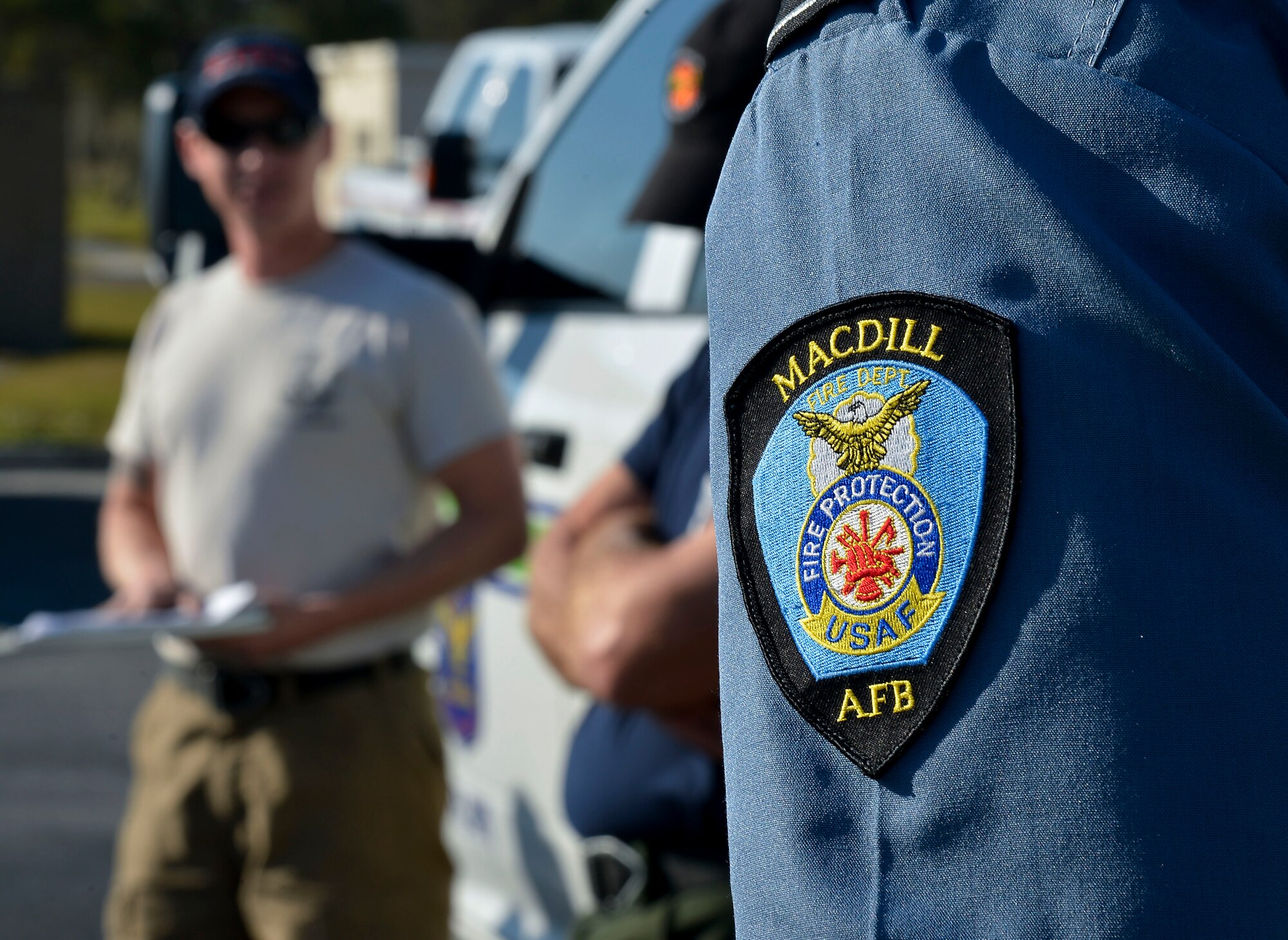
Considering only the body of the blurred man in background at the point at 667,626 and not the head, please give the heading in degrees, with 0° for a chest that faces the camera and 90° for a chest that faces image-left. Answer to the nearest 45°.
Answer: approximately 45°

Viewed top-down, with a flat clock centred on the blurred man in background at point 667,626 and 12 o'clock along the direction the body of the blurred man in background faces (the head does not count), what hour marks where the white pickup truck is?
The white pickup truck is roughly at 4 o'clock from the blurred man in background.

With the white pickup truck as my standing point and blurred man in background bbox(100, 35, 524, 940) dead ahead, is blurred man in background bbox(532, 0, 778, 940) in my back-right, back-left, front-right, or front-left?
front-left

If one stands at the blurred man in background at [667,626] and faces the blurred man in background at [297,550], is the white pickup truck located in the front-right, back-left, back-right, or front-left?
front-right

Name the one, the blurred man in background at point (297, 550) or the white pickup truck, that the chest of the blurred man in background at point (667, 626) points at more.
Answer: the blurred man in background

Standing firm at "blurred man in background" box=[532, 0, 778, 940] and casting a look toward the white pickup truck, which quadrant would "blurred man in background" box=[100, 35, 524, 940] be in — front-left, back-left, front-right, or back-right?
front-left

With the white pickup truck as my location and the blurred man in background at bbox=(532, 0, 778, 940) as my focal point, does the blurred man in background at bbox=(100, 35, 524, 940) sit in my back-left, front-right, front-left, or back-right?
front-right

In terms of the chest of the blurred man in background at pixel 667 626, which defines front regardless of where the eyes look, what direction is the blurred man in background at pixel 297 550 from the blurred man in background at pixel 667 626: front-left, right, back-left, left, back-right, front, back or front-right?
right
